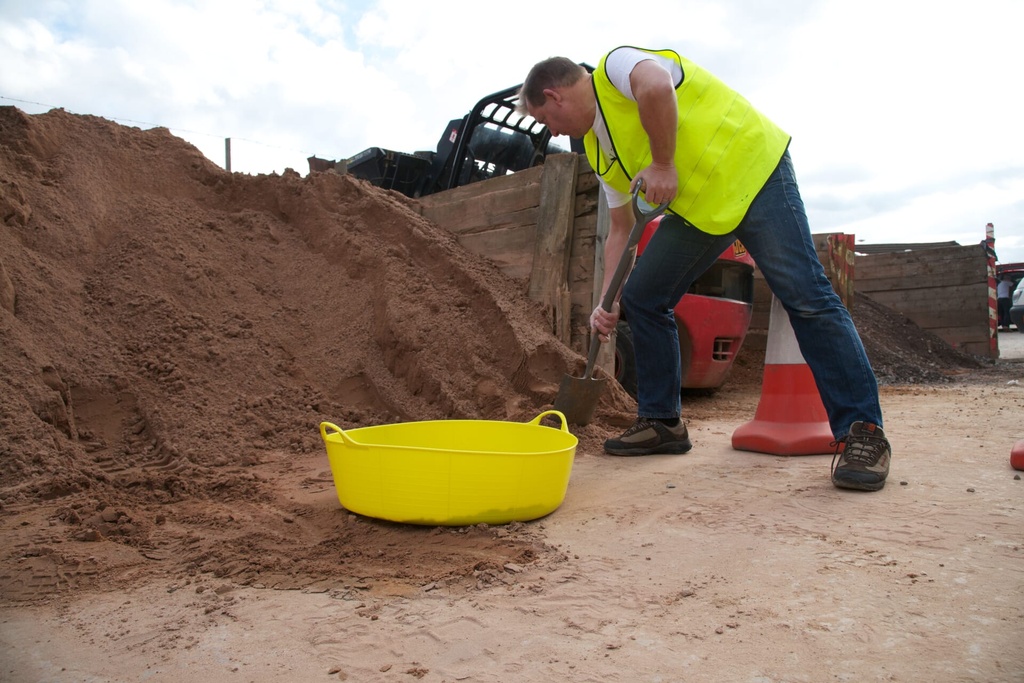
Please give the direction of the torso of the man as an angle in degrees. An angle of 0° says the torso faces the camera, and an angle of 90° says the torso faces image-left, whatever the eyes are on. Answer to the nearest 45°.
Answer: approximately 90°

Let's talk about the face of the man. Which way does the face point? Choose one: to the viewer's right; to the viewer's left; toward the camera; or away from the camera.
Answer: to the viewer's left
